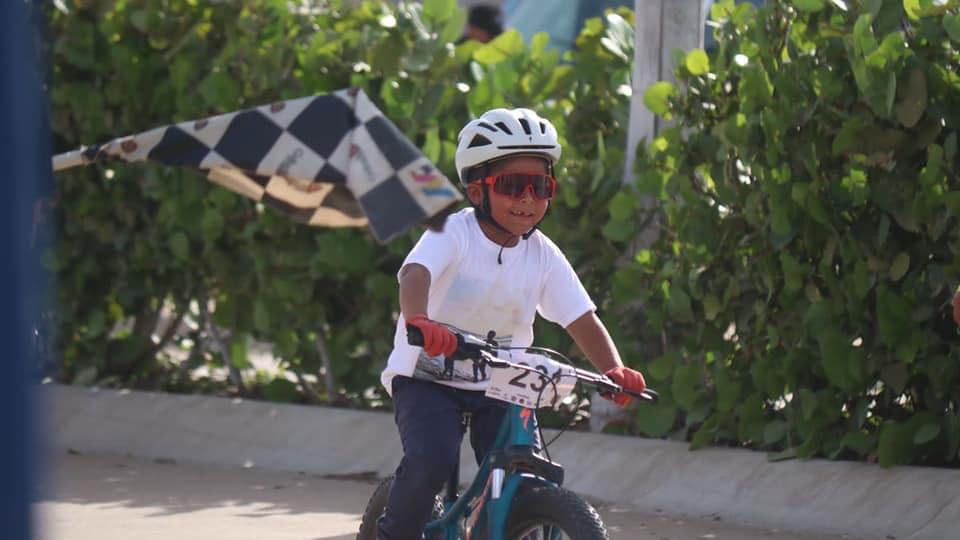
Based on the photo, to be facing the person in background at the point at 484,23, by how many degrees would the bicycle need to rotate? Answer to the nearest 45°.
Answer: approximately 135° to its left

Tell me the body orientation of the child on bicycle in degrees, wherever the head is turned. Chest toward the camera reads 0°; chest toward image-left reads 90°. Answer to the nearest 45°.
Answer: approximately 315°

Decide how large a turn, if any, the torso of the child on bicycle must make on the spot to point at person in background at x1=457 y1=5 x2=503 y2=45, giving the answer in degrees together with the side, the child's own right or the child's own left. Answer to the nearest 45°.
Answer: approximately 135° to the child's own left

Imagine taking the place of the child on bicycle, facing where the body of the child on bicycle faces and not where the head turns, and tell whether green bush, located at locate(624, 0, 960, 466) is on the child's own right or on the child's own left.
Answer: on the child's own left
